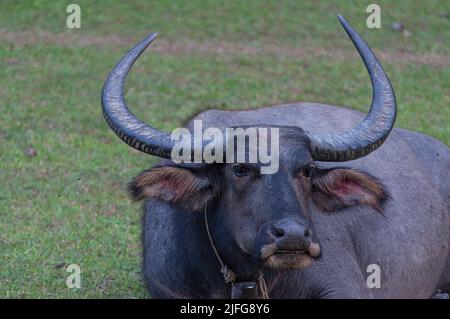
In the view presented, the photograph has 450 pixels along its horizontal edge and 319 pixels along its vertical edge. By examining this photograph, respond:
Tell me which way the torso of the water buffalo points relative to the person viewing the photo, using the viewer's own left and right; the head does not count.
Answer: facing the viewer and to the left of the viewer
